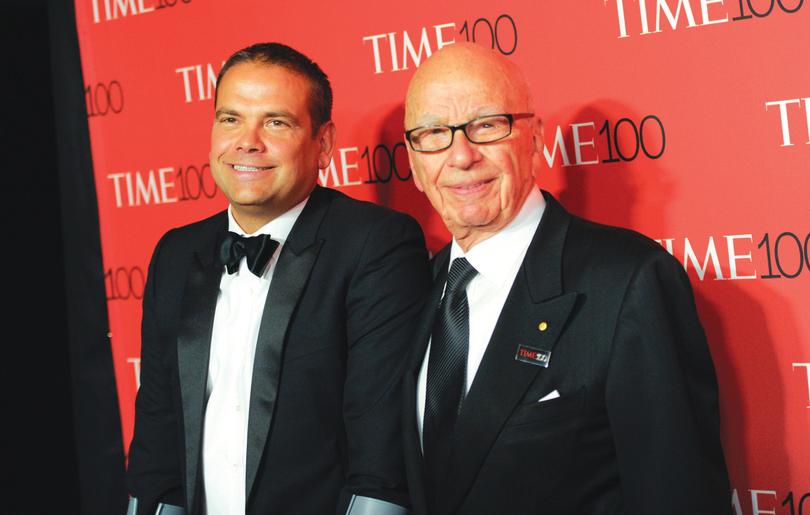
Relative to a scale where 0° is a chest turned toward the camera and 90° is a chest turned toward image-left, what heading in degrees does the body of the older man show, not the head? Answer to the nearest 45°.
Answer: approximately 45°
